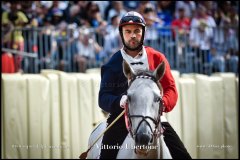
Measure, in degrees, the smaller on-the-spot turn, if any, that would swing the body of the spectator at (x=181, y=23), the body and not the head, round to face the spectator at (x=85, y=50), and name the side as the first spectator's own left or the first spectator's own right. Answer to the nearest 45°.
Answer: approximately 45° to the first spectator's own right

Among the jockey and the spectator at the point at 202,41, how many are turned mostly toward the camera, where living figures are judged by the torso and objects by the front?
2

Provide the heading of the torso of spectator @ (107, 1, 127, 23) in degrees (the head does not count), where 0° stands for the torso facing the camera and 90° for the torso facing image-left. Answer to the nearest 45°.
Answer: approximately 0°

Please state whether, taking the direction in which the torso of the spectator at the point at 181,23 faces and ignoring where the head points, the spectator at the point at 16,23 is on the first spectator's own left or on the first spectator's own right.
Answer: on the first spectator's own right

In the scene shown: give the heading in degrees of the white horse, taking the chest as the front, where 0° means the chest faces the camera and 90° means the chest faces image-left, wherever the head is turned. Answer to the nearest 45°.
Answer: approximately 0°

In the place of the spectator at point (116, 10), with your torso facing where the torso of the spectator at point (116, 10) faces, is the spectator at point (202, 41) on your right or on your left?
on your left

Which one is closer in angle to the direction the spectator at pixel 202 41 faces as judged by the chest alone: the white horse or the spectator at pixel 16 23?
the white horse

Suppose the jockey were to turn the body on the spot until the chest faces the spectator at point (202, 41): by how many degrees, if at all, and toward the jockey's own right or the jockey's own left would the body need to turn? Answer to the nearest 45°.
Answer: approximately 180°
